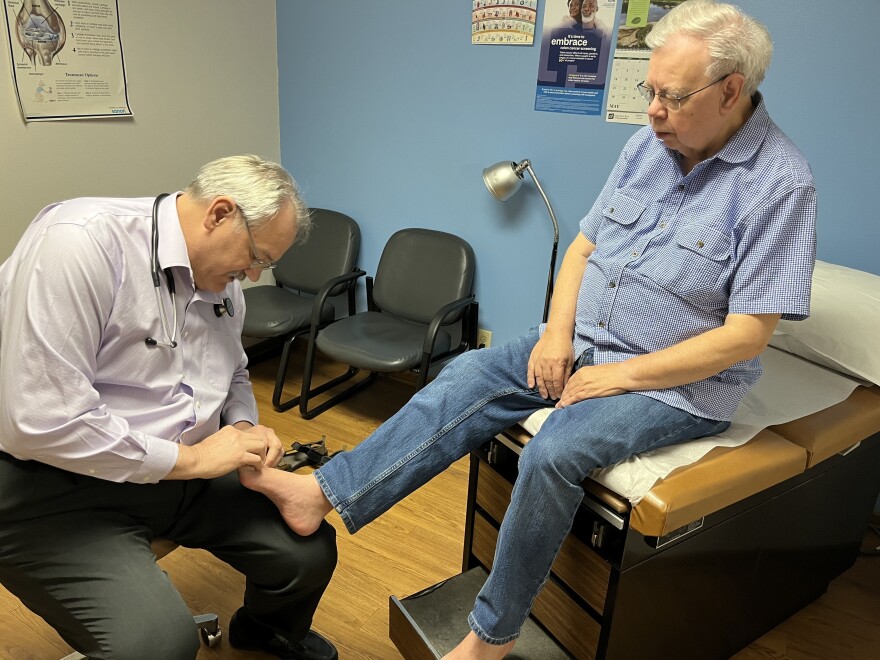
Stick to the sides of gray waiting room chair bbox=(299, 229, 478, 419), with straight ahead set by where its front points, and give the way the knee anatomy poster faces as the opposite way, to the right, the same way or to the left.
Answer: to the left

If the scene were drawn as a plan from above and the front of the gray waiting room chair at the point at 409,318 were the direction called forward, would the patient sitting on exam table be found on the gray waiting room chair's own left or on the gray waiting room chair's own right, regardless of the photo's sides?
on the gray waiting room chair's own left

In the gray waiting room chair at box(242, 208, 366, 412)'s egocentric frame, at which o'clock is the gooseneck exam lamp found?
The gooseneck exam lamp is roughly at 9 o'clock from the gray waiting room chair.

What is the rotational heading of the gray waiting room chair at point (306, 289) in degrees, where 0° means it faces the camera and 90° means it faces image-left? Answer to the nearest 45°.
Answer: approximately 45°

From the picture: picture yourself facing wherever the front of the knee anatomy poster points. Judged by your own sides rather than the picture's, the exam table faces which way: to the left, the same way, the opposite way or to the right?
to the right

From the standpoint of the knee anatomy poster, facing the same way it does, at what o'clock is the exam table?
The exam table is roughly at 11 o'clock from the knee anatomy poster.

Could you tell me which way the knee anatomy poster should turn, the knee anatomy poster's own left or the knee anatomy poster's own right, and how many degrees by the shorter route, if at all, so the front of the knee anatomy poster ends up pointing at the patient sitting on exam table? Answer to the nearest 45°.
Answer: approximately 45° to the knee anatomy poster's own left

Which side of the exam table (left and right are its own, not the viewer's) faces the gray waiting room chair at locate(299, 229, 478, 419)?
right

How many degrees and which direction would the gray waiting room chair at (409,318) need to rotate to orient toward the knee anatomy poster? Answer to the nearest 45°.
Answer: approximately 45° to its right
